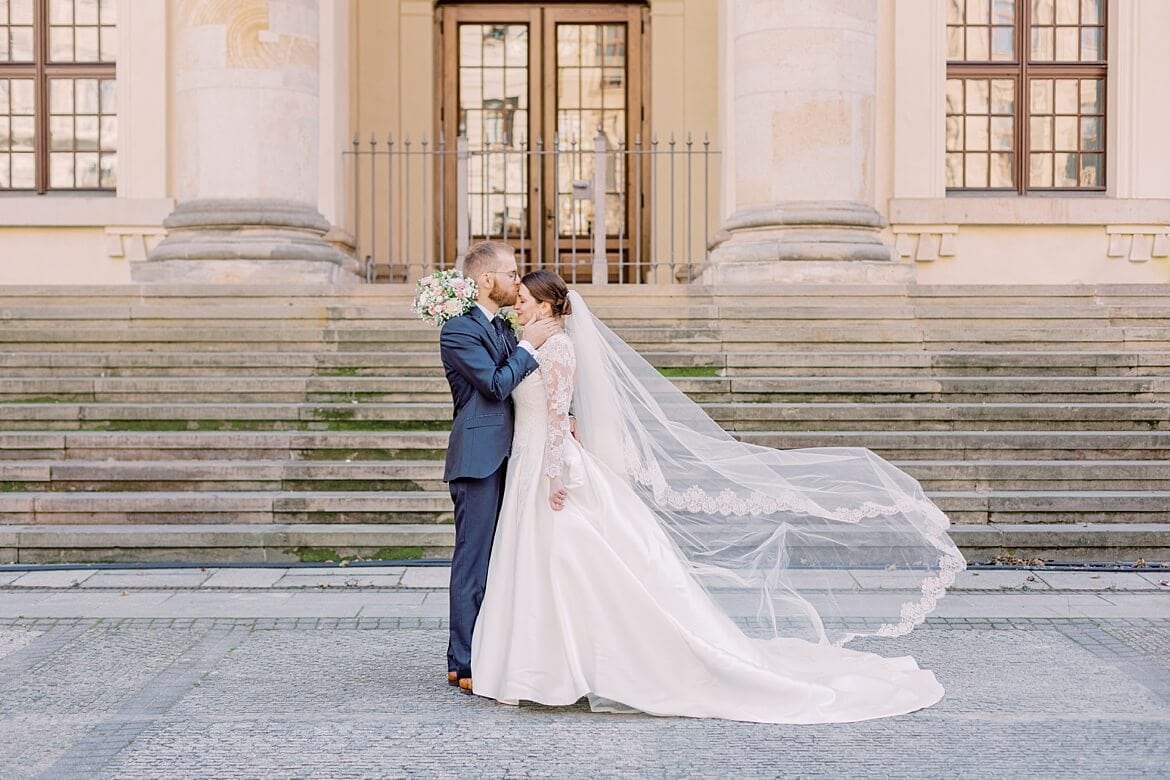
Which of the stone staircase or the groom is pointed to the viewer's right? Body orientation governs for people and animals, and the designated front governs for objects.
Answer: the groom

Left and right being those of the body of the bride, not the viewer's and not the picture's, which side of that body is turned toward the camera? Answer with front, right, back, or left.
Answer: left

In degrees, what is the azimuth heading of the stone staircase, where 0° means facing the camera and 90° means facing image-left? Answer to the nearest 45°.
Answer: approximately 0°

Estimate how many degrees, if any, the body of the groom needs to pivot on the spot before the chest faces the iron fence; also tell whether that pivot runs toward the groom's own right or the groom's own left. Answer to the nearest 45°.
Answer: approximately 90° to the groom's own left

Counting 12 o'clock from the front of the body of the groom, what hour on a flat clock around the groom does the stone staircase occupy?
The stone staircase is roughly at 9 o'clock from the groom.

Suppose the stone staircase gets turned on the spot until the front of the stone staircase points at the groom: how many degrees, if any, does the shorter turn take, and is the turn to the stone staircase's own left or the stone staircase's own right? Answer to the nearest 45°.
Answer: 0° — it already faces them

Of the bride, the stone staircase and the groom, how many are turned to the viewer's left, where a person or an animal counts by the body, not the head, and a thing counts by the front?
1

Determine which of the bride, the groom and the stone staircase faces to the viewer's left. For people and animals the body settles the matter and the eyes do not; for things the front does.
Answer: the bride

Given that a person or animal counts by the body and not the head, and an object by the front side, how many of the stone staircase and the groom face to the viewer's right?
1

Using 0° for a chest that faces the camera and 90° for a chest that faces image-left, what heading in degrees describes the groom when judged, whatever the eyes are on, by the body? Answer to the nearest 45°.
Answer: approximately 270°

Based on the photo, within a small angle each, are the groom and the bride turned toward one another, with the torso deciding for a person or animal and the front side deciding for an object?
yes

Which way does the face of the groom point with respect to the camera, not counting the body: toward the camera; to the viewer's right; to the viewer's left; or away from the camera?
to the viewer's right

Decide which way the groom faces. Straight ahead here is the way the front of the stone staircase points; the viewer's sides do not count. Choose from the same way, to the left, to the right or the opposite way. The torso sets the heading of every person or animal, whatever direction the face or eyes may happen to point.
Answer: to the left

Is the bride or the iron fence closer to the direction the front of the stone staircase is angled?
the bride
